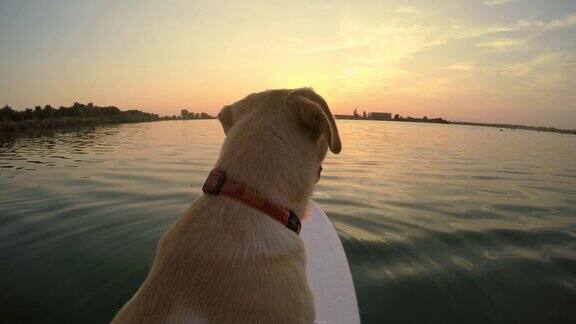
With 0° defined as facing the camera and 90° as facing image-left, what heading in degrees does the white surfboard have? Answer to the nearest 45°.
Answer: approximately 180°
